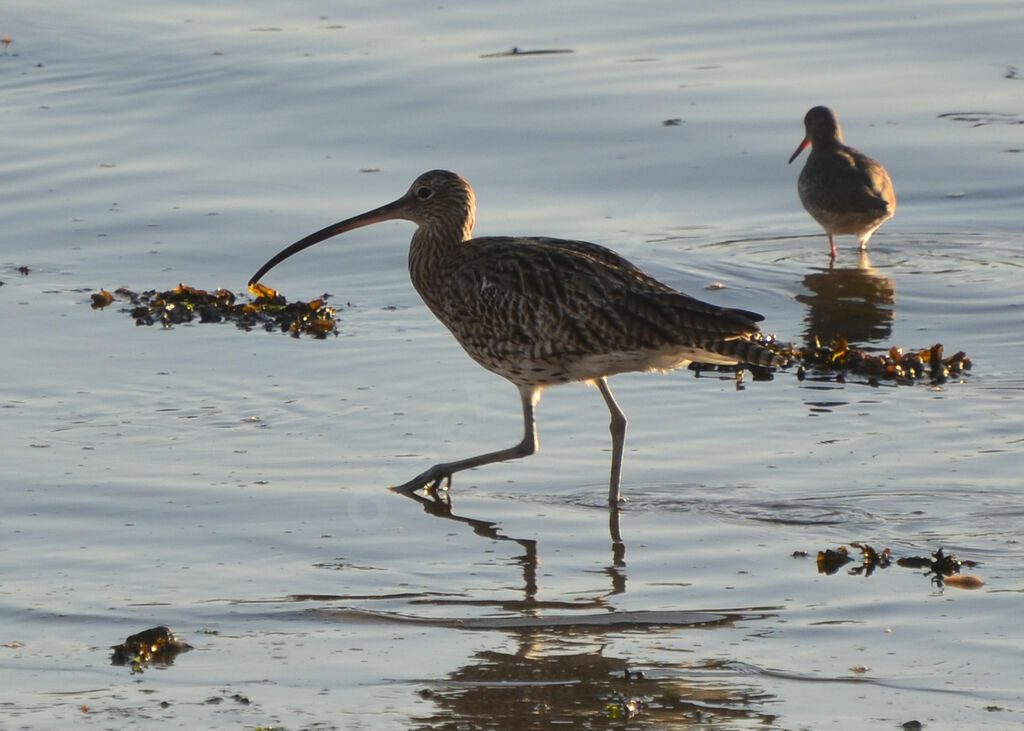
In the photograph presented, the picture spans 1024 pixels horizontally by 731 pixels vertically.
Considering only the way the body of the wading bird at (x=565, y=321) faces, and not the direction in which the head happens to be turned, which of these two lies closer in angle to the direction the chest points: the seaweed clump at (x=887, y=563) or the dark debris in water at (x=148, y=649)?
the dark debris in water

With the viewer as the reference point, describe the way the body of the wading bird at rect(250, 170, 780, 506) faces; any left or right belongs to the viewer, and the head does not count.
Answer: facing to the left of the viewer

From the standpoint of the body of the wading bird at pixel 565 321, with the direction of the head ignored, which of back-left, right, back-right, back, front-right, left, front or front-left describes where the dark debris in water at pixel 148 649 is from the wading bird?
front-left

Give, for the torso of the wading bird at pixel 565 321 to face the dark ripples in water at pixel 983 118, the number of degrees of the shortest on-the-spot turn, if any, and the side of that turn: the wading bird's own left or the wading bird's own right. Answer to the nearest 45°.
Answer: approximately 135° to the wading bird's own right

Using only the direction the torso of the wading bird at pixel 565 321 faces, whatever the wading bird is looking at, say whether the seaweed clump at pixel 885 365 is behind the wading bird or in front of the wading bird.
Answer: behind

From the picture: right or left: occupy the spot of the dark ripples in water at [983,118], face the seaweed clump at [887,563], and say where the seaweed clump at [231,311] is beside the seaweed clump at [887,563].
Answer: right

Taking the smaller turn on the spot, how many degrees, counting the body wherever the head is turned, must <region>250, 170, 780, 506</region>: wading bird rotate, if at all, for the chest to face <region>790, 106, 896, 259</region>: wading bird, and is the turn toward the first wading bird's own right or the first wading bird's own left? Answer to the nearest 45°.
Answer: approximately 135° to the first wading bird's own right

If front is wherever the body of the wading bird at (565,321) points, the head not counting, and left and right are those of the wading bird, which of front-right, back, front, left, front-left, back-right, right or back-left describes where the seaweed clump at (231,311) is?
front-right

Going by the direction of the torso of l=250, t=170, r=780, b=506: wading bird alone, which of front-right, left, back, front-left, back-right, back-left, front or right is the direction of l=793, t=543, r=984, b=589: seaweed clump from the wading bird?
back-left
